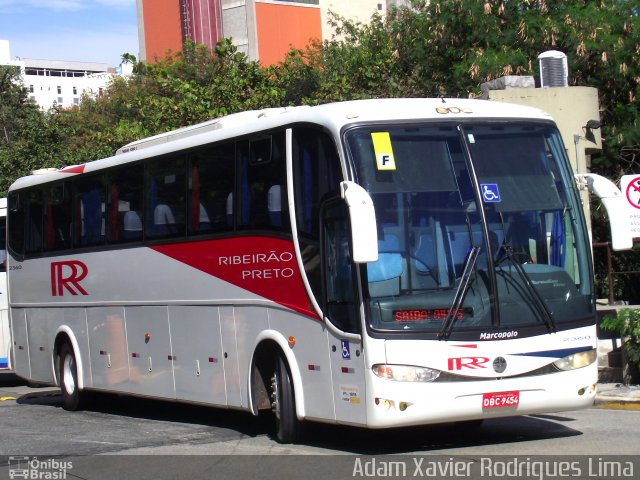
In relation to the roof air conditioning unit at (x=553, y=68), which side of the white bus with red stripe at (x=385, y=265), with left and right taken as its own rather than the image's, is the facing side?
left

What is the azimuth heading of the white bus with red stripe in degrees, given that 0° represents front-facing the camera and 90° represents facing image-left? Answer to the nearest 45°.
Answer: approximately 315°

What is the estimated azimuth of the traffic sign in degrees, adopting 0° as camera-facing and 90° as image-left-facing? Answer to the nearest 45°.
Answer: approximately 0°
